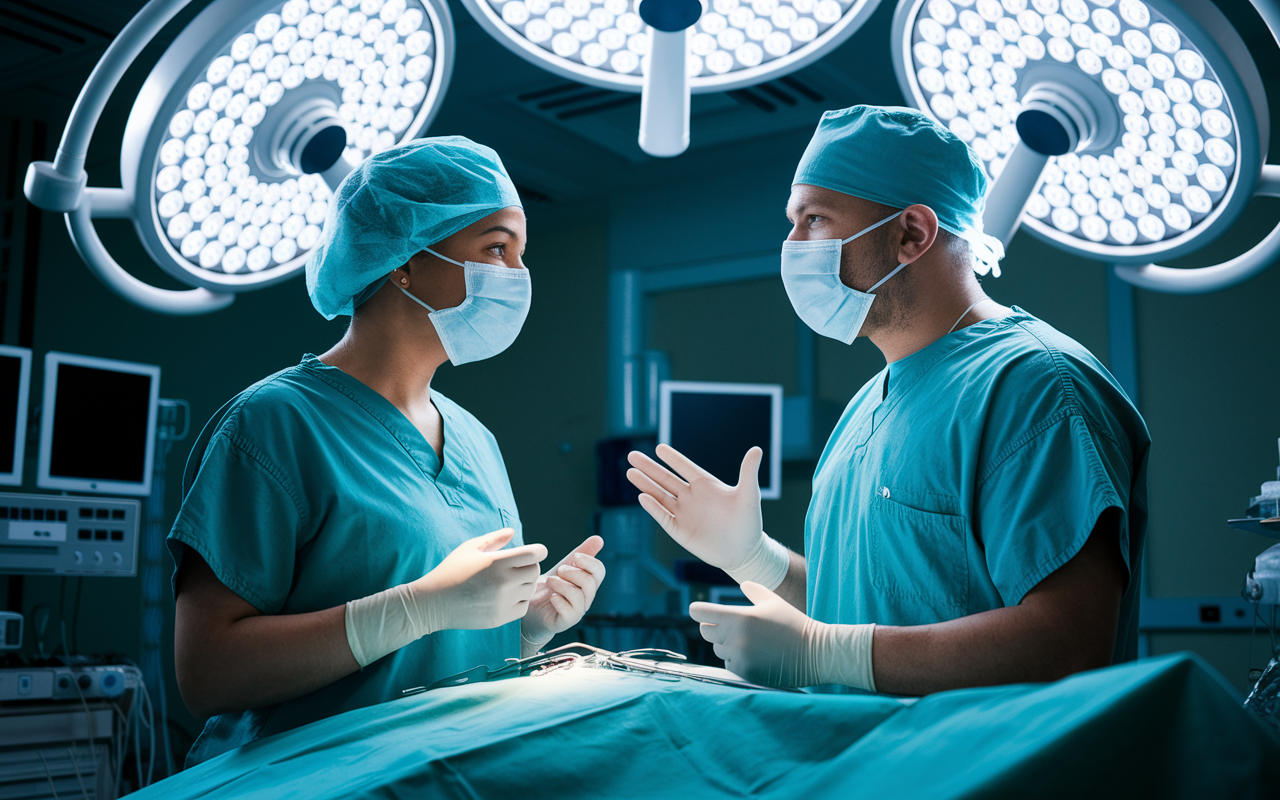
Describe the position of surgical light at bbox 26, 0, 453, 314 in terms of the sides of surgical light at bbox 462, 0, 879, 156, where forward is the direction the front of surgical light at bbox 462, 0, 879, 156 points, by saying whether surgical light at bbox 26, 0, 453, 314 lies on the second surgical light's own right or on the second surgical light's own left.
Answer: on the second surgical light's own right

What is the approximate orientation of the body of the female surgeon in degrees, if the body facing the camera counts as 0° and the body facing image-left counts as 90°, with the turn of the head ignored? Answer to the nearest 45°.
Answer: approximately 315°

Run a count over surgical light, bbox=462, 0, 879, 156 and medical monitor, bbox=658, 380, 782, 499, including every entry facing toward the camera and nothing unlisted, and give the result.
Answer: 2

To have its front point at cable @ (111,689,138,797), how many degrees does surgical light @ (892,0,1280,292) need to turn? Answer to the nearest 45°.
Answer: approximately 45° to its right

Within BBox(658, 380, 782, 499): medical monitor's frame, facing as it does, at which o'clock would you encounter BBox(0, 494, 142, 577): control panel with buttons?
The control panel with buttons is roughly at 2 o'clock from the medical monitor.

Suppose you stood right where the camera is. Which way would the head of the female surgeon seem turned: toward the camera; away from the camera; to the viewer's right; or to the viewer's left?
to the viewer's right

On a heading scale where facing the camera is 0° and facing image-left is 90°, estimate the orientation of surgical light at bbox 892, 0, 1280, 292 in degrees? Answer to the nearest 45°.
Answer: approximately 45°

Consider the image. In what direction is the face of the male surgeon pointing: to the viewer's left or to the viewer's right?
to the viewer's left
